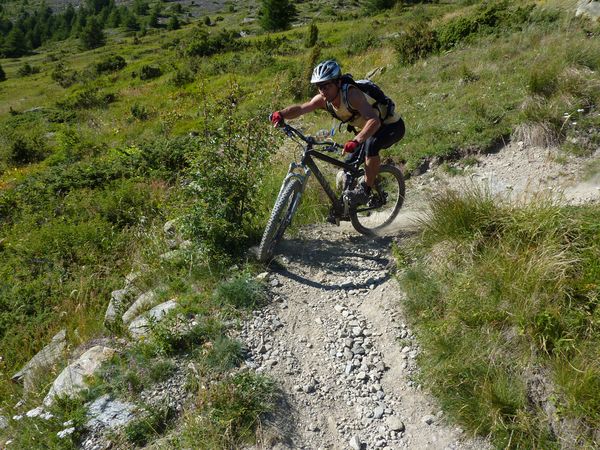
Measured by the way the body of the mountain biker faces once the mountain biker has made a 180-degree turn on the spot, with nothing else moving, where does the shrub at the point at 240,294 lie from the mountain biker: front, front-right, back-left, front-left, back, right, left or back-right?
back

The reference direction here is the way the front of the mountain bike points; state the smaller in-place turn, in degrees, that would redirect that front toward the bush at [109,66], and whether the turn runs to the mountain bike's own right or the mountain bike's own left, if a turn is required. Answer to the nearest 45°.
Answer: approximately 90° to the mountain bike's own right

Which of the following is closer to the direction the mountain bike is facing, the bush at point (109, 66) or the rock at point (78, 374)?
the rock

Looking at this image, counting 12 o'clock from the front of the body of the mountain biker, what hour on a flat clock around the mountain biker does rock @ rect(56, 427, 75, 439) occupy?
The rock is roughly at 12 o'clock from the mountain biker.

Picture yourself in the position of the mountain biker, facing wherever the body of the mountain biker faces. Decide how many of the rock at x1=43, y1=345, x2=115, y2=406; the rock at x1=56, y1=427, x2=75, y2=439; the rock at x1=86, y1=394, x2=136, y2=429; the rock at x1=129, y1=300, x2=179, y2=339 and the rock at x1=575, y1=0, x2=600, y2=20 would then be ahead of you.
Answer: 4

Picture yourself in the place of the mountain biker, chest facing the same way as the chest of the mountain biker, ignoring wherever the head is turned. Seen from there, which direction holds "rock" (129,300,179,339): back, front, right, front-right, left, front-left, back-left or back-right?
front

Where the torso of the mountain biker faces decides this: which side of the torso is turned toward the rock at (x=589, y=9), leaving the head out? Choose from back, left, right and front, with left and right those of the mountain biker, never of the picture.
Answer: back

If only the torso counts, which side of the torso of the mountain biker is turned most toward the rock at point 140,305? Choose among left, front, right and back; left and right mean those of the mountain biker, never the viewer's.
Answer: front

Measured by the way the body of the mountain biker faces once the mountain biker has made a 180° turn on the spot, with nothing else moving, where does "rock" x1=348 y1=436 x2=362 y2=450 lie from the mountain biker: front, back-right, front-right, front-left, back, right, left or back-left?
back-right

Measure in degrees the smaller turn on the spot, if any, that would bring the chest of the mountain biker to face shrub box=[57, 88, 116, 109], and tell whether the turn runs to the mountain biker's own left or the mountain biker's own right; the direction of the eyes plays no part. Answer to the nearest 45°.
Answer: approximately 90° to the mountain biker's own right

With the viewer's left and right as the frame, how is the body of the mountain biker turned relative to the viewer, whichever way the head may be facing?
facing the viewer and to the left of the viewer

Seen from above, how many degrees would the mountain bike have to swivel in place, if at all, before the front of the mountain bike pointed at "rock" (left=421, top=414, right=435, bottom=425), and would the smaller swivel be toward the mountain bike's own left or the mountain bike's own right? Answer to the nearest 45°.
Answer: approximately 45° to the mountain bike's own left

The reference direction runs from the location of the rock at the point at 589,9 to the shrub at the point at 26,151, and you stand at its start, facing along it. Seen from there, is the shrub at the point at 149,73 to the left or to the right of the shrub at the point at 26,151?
right

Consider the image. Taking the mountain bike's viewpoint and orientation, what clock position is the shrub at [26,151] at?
The shrub is roughly at 3 o'clock from the mountain bike.

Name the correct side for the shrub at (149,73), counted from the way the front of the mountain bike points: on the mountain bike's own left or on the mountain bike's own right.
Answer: on the mountain bike's own right

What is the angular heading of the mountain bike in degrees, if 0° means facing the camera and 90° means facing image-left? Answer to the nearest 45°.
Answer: approximately 45°

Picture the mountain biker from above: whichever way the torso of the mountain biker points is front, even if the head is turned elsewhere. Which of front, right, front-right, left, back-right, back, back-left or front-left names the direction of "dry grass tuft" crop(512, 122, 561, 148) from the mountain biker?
back

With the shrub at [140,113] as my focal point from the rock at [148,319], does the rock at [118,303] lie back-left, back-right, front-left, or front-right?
front-left

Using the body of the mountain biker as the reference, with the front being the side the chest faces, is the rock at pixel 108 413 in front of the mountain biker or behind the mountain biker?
in front
